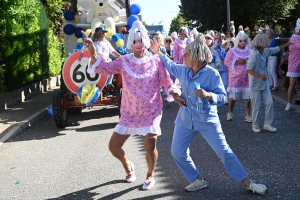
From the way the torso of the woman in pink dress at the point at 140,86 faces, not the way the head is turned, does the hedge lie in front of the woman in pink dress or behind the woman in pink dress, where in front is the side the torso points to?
behind

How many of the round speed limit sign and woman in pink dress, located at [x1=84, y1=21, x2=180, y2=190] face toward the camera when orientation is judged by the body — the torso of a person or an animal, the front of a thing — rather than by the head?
2

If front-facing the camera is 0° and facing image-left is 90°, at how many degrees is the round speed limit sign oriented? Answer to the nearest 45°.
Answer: approximately 0°

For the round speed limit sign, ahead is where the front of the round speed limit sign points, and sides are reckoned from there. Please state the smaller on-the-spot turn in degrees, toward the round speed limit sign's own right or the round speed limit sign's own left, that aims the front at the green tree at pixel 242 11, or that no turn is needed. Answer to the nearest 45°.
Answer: approximately 135° to the round speed limit sign's own left

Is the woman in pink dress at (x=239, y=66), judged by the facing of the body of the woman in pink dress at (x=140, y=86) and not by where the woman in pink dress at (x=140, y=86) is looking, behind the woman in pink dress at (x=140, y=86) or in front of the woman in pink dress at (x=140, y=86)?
behind

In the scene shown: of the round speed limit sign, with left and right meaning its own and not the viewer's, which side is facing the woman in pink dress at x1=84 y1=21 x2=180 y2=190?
front

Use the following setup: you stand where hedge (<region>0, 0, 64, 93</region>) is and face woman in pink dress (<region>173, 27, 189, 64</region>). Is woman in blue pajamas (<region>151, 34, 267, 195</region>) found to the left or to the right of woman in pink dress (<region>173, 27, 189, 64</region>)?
right

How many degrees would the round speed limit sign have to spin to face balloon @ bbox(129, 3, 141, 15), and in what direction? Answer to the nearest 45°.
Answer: approximately 135° to its left

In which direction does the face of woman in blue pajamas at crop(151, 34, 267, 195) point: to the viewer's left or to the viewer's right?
to the viewer's left
